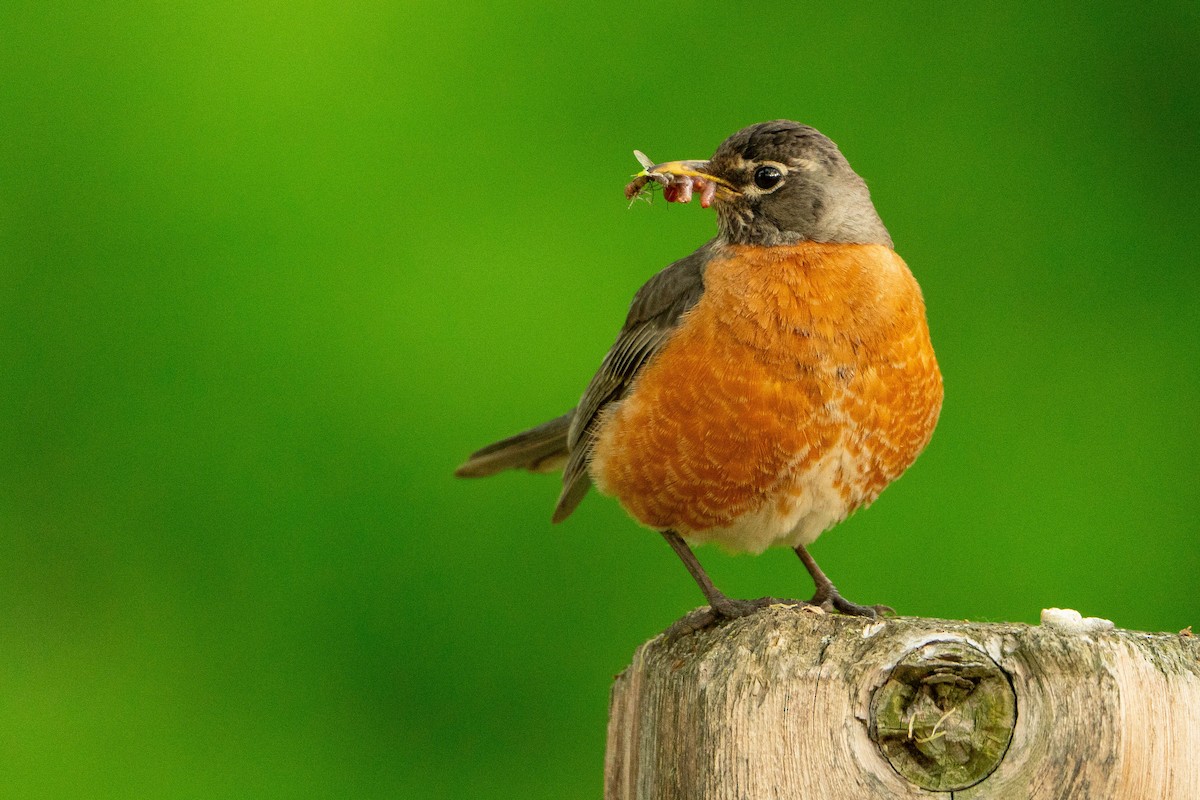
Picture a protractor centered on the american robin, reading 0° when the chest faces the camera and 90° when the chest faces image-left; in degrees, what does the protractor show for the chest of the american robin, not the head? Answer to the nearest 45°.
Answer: approximately 315°
